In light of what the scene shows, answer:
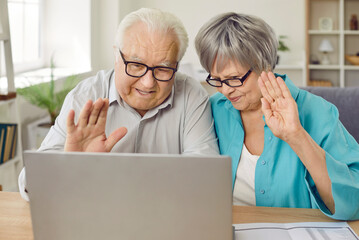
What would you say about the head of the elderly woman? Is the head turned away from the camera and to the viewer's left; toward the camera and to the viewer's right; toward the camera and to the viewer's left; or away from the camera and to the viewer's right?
toward the camera and to the viewer's left

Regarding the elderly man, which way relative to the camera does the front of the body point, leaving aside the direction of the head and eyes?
toward the camera

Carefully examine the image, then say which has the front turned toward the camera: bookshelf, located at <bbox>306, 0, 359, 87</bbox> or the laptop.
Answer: the bookshelf

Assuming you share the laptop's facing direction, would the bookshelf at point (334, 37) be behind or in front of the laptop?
in front

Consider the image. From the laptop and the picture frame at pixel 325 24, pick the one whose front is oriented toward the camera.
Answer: the picture frame

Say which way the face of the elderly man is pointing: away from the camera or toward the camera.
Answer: toward the camera

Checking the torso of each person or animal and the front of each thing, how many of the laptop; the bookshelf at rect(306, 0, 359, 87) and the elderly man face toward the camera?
2

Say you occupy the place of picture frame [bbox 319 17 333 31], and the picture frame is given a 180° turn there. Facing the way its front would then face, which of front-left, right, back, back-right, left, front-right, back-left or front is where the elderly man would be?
back

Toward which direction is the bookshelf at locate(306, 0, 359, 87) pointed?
toward the camera

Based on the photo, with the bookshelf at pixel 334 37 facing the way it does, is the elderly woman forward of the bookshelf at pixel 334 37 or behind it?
forward

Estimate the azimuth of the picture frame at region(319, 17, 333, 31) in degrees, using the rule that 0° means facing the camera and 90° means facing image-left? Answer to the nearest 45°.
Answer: approximately 0°

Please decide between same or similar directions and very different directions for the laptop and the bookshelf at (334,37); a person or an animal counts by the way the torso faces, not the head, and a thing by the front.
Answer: very different directions

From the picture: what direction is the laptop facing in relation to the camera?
away from the camera

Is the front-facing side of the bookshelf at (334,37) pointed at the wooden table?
yes

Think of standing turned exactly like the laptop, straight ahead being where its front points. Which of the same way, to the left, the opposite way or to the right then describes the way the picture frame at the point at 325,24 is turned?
the opposite way
